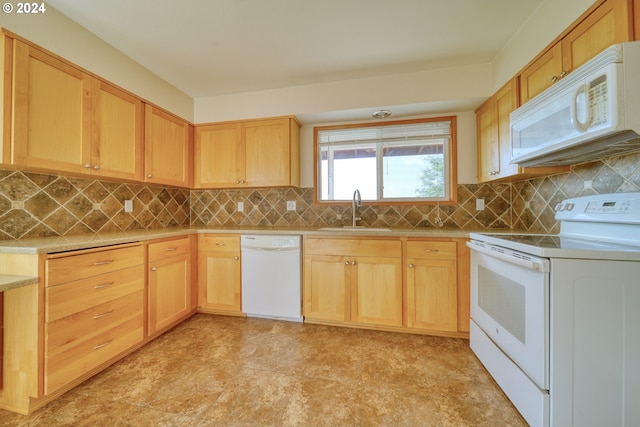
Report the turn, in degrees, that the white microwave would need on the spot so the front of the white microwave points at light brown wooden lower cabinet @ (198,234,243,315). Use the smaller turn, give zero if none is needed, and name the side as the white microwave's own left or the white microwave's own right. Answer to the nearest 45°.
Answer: approximately 45° to the white microwave's own right

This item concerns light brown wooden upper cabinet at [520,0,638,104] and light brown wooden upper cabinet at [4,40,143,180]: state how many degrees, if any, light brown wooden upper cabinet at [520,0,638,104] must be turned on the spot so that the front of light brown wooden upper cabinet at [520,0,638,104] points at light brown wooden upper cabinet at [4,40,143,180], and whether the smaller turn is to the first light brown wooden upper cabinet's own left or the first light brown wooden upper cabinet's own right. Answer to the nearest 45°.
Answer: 0° — it already faces it

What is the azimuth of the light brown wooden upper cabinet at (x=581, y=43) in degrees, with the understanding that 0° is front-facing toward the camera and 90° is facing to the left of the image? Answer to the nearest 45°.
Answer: approximately 45°

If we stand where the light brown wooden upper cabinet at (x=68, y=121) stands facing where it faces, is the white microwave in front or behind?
in front

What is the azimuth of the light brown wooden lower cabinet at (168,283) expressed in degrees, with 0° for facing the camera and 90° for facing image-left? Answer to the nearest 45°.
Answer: approximately 315°

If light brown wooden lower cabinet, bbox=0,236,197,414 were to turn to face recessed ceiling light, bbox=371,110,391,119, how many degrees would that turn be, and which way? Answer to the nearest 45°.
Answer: approximately 45° to its left

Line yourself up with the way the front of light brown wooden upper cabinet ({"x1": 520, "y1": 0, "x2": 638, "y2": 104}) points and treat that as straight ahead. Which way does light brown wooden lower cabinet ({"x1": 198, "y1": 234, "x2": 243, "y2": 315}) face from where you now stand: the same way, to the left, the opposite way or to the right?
to the left

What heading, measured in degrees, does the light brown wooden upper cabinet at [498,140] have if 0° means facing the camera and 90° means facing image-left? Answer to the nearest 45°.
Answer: approximately 45°

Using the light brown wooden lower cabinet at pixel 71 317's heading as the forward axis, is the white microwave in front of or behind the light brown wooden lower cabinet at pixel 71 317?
in front

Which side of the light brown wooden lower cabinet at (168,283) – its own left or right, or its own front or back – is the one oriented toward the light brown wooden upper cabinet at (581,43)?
front

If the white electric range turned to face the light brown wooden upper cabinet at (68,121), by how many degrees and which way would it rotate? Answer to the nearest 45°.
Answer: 0° — it already faces it
